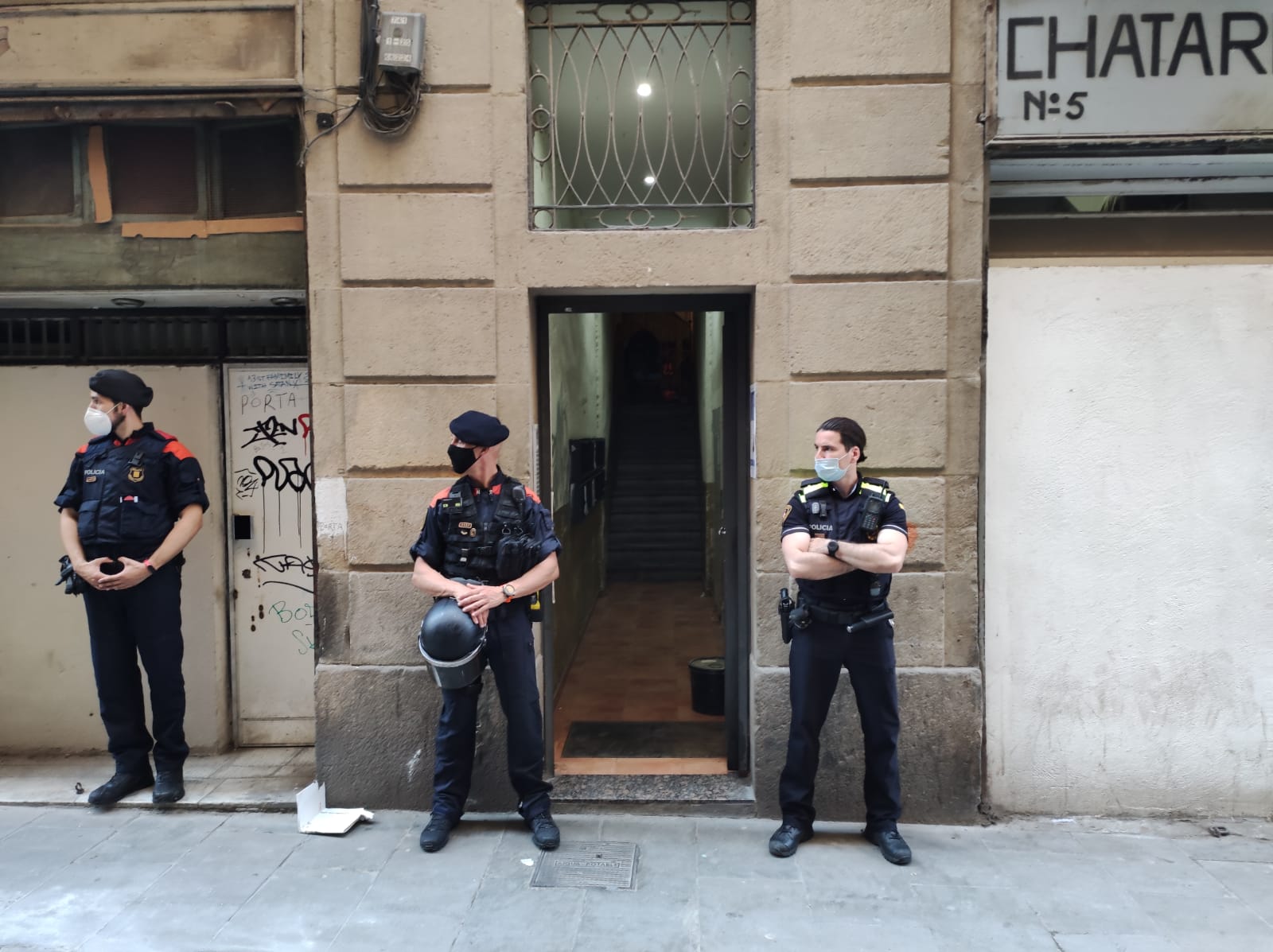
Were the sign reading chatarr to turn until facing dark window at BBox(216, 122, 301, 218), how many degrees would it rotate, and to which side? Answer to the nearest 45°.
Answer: approximately 90° to its right

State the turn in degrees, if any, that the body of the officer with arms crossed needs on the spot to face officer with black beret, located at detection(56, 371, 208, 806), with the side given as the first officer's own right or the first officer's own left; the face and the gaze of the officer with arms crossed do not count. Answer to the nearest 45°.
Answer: approximately 90° to the first officer's own right

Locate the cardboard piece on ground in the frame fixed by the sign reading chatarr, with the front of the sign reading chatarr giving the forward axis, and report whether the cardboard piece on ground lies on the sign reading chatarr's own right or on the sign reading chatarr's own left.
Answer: on the sign reading chatarr's own right

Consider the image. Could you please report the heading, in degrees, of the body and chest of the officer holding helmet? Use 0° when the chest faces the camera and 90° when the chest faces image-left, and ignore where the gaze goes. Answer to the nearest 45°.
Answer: approximately 0°

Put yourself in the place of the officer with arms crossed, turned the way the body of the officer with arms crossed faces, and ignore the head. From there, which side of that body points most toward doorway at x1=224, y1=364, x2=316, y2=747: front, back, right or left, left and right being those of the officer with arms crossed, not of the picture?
right

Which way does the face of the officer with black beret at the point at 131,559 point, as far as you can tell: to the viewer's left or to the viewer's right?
to the viewer's left

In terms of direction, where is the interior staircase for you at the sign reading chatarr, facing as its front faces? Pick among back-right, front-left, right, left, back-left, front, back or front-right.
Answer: back-right

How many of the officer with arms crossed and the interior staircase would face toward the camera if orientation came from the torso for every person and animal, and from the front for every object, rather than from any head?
2
